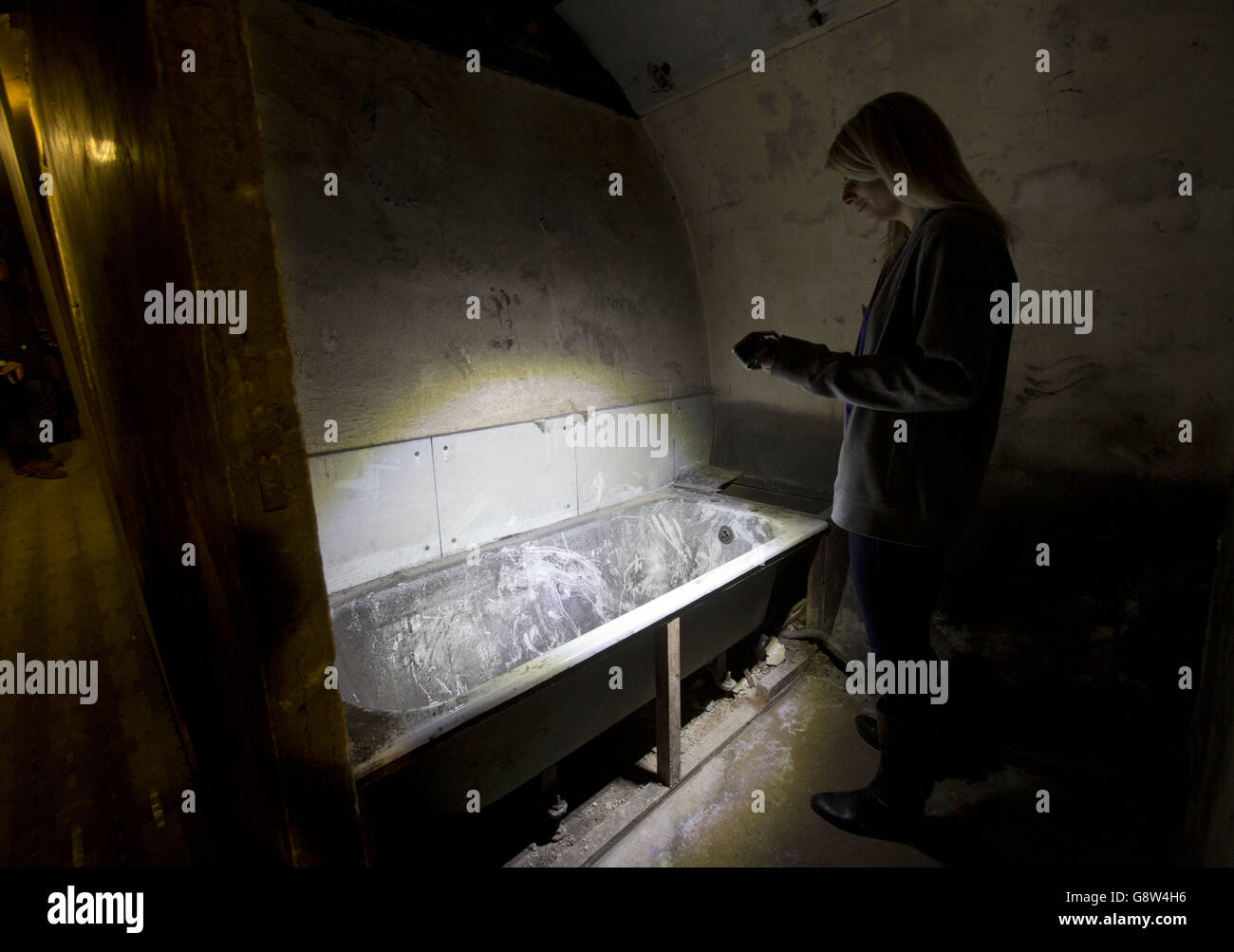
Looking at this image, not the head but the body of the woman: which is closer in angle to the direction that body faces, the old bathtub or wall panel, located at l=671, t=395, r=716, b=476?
the old bathtub

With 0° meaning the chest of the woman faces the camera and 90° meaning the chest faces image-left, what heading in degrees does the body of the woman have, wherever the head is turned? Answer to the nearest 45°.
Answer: approximately 90°

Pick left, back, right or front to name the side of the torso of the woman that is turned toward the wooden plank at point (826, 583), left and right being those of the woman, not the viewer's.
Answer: right

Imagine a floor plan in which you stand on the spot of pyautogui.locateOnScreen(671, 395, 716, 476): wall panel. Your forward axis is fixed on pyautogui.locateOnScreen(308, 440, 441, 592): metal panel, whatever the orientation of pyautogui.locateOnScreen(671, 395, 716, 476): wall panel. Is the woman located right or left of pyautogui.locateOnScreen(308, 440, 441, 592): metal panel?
left

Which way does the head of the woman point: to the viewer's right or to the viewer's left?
to the viewer's left

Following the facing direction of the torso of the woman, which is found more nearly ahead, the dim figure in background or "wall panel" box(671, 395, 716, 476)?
the dim figure in background
